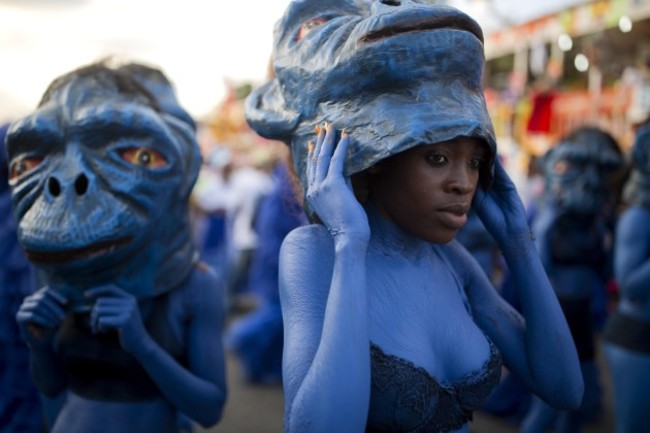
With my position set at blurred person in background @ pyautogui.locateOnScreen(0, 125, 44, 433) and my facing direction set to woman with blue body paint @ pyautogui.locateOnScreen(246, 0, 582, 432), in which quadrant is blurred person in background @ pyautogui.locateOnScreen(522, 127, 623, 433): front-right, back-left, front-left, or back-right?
front-left

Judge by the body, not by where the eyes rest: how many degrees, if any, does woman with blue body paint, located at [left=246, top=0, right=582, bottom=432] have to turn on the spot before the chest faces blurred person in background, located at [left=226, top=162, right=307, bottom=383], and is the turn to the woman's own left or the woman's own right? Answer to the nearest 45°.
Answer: approximately 135° to the woman's own left

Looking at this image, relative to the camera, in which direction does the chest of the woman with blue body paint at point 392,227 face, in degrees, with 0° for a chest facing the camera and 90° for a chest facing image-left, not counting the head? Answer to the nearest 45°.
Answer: approximately 315°

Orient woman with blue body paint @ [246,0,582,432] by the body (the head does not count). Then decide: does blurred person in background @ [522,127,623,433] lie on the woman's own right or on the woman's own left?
on the woman's own left

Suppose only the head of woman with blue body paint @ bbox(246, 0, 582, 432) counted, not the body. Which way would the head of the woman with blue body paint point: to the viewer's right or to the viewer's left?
to the viewer's right

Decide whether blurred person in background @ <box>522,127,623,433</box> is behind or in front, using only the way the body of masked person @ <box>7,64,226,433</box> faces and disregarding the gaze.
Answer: behind

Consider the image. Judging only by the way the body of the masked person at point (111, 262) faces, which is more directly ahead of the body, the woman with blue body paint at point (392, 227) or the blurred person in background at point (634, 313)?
the woman with blue body paint

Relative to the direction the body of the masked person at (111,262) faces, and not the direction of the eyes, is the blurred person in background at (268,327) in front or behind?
behind

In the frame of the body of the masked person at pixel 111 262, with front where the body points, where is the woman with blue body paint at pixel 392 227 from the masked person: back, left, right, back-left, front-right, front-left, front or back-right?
left
